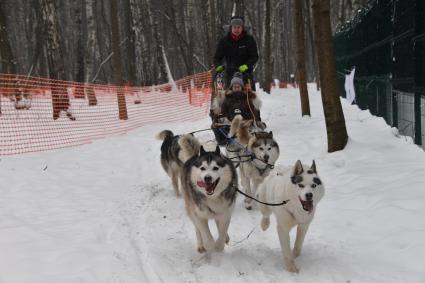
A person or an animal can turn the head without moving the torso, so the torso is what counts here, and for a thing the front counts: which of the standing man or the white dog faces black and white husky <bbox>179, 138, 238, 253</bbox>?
the standing man

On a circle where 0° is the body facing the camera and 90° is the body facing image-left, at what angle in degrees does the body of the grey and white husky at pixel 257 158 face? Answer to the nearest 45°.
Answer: approximately 315°

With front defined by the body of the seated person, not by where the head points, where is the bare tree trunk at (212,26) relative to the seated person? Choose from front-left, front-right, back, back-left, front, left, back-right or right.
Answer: back

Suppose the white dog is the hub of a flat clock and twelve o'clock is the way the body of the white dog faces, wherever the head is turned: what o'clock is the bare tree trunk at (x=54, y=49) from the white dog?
The bare tree trunk is roughly at 6 o'clock from the white dog.

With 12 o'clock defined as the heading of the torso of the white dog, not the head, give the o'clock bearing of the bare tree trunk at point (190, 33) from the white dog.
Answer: The bare tree trunk is roughly at 7 o'clock from the white dog.

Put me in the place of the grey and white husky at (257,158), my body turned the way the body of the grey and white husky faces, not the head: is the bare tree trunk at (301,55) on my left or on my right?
on my left

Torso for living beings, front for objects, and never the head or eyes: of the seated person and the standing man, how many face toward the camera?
2

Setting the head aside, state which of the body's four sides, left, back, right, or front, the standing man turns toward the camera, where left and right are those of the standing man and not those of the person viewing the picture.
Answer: front

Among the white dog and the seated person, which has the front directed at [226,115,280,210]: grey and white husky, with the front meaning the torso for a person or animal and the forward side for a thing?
the seated person

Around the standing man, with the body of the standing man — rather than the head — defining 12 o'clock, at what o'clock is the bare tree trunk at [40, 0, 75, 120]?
The bare tree trunk is roughly at 4 o'clock from the standing man.

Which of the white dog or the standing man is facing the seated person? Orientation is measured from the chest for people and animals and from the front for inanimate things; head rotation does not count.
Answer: the standing man

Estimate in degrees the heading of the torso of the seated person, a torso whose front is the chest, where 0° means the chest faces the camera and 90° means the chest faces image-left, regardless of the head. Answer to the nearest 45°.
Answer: approximately 0°

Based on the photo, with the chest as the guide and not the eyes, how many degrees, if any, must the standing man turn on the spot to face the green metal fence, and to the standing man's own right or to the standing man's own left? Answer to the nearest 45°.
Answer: approximately 90° to the standing man's own left

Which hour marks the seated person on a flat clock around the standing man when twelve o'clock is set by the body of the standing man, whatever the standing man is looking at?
The seated person is roughly at 12 o'clock from the standing man.
